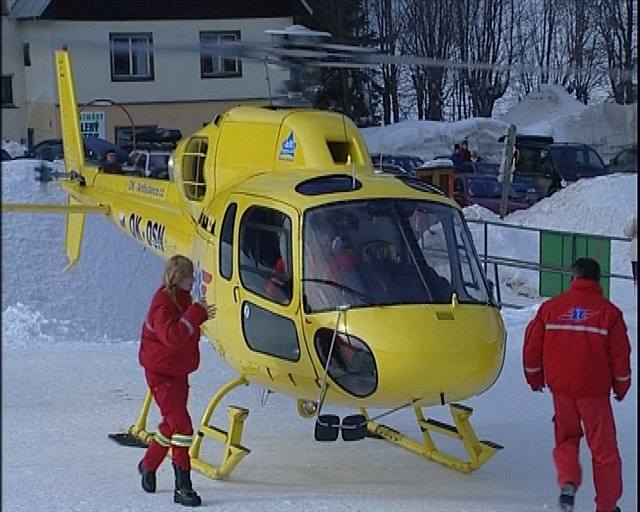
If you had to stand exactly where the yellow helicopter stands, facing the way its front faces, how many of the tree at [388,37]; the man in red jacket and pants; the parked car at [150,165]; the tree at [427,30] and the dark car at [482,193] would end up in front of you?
1

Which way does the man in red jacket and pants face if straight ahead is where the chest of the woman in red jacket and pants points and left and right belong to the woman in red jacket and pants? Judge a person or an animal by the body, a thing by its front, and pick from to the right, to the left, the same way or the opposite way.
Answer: to the left

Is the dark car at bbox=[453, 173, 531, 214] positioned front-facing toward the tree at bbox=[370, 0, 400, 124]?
no

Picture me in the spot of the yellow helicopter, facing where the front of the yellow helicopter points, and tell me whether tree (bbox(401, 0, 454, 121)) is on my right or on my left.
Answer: on my left

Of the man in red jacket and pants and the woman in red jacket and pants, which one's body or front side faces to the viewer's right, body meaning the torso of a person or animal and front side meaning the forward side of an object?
the woman in red jacket and pants

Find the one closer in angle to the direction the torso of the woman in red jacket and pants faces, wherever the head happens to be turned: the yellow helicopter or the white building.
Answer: the yellow helicopter

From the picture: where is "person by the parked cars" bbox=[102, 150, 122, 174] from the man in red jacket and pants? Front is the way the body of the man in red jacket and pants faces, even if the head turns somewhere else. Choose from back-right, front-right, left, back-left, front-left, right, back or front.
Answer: front-left

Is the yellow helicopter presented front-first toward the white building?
no

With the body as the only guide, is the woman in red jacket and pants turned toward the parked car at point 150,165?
no

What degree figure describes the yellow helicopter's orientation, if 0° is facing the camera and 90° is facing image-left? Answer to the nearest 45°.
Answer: approximately 315°

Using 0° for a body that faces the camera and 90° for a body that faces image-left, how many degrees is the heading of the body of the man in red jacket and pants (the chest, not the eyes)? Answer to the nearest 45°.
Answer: approximately 180°

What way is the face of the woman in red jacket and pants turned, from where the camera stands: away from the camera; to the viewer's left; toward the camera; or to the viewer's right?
to the viewer's right

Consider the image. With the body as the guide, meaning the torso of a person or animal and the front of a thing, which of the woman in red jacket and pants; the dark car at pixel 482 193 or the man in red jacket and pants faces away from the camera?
the man in red jacket and pants

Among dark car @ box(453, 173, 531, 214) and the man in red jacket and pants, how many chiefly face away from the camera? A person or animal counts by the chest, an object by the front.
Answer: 1

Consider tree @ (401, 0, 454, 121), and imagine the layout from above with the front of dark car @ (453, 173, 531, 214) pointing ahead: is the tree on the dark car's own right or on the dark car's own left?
on the dark car's own right

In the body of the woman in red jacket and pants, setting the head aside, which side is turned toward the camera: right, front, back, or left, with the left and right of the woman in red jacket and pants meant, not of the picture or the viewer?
right

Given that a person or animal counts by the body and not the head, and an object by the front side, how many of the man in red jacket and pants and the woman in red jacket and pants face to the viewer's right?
1
